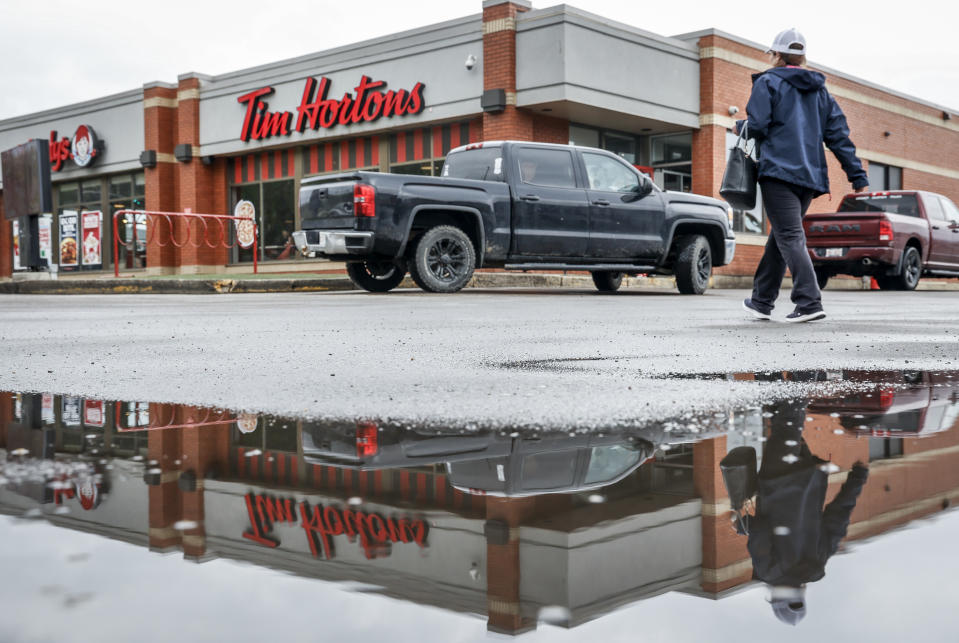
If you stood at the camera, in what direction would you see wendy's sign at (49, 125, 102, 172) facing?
facing the viewer and to the left of the viewer

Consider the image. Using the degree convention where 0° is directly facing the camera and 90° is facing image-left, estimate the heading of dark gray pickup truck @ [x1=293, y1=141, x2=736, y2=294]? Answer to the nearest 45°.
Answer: approximately 225°

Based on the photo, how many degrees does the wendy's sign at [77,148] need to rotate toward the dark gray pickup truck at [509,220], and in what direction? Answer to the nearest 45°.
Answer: approximately 45° to its left

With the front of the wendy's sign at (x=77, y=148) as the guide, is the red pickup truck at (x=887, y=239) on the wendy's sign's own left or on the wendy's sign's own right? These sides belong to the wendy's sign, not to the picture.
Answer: on the wendy's sign's own left

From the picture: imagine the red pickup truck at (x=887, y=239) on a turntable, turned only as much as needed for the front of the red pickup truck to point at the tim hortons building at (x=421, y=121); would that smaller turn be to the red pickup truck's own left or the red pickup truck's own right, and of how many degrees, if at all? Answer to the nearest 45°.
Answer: approximately 135° to the red pickup truck's own left

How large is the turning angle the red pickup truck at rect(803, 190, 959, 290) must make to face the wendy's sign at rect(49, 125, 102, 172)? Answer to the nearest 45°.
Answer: approximately 135° to its left

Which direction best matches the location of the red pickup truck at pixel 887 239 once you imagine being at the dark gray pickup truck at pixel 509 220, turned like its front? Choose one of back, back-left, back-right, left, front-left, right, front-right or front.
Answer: front

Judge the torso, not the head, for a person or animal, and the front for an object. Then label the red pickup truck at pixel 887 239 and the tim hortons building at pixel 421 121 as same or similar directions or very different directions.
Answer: very different directions

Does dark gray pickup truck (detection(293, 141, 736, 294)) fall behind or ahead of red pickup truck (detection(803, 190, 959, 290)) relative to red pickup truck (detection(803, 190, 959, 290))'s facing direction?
behind

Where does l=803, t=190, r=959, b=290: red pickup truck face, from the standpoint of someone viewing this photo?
facing away from the viewer and to the right of the viewer

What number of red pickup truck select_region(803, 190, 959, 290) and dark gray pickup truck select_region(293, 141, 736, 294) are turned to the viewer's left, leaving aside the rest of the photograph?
0
